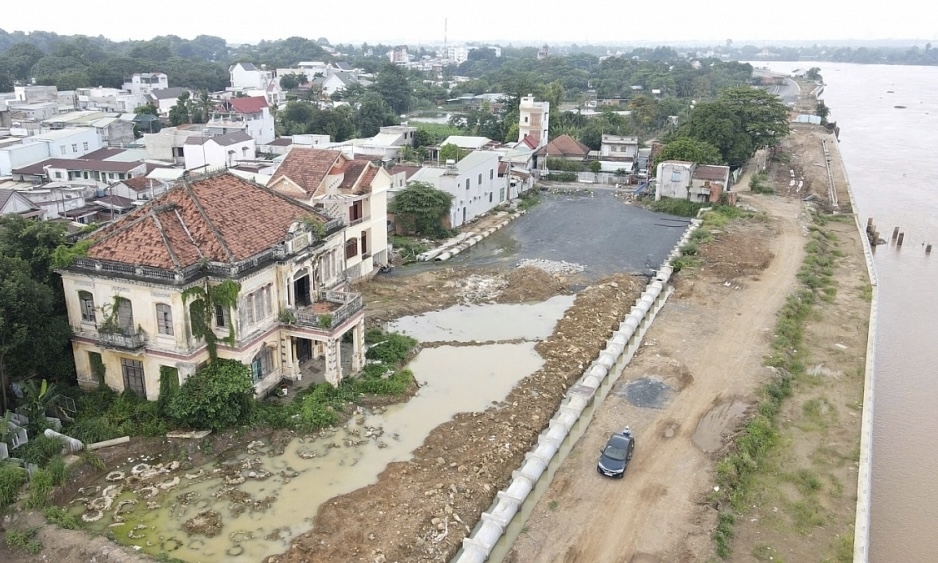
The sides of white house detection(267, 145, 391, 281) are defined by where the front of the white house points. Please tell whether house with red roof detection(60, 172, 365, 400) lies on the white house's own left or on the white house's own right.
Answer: on the white house's own right

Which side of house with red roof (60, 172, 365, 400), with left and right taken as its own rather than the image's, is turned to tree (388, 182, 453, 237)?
left

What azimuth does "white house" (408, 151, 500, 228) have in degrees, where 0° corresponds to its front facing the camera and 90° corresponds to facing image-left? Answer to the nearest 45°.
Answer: approximately 315°

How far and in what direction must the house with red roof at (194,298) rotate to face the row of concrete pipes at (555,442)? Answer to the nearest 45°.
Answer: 0° — it already faces it

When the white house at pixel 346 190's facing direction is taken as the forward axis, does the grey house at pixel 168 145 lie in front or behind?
behind

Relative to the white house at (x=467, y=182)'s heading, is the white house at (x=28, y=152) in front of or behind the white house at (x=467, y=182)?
behind

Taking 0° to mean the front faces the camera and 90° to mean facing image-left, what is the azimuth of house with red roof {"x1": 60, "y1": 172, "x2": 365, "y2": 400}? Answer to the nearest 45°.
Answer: approximately 315°

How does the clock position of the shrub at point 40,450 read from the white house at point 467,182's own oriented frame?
The shrub is roughly at 2 o'clock from the white house.

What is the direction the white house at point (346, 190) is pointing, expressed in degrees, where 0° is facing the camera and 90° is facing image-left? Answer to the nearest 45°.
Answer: approximately 315°
